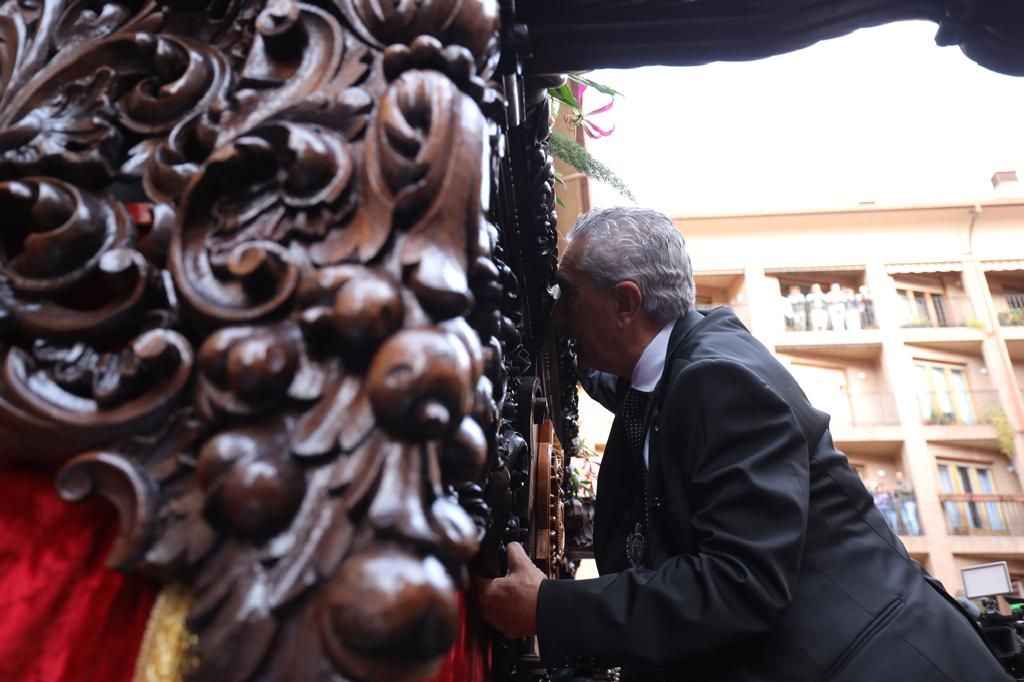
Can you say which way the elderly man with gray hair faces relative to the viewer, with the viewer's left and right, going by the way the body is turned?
facing to the left of the viewer

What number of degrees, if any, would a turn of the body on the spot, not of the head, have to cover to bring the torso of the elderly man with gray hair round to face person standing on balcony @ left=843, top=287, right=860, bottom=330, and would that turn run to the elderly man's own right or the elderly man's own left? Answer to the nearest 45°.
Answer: approximately 90° to the elderly man's own right

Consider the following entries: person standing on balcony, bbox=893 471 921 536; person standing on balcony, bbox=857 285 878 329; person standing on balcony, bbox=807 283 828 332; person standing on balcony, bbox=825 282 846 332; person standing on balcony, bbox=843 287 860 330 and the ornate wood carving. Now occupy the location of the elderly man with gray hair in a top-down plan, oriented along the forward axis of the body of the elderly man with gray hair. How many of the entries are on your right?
5

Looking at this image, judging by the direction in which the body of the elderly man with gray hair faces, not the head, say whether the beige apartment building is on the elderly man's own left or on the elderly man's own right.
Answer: on the elderly man's own right

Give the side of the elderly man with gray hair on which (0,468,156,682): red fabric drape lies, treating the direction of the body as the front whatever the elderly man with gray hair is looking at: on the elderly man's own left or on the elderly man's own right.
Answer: on the elderly man's own left

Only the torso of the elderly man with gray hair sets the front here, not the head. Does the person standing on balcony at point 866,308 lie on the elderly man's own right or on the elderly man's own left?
on the elderly man's own right

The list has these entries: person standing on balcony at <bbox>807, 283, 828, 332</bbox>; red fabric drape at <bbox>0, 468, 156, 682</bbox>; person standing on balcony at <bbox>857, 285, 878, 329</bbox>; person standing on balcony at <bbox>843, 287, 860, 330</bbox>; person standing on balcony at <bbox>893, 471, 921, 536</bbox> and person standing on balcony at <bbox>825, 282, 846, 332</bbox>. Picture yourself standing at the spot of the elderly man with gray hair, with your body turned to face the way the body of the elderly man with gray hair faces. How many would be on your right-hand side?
5

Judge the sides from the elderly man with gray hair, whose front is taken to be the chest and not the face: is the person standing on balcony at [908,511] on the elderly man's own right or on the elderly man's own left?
on the elderly man's own right

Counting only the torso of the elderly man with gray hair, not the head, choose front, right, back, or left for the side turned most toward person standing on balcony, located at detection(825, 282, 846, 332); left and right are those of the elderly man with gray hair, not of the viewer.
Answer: right

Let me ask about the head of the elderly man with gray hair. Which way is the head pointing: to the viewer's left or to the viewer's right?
to the viewer's left
